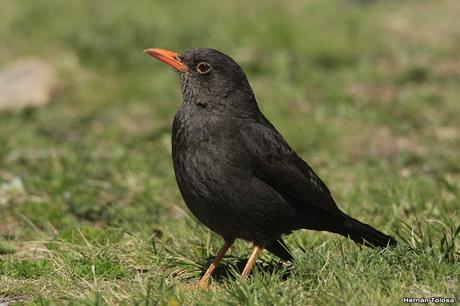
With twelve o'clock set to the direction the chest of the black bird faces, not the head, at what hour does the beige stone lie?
The beige stone is roughly at 2 o'clock from the black bird.

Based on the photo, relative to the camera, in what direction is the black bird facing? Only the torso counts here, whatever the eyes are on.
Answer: to the viewer's left
